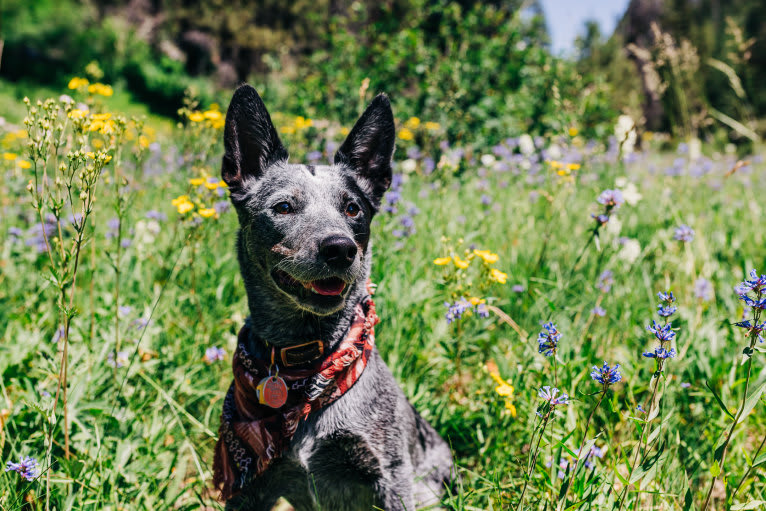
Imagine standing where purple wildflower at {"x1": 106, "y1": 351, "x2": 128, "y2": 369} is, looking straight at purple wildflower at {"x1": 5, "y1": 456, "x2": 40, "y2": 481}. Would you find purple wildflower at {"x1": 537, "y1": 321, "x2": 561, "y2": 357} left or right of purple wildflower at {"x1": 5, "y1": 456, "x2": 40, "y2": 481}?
left

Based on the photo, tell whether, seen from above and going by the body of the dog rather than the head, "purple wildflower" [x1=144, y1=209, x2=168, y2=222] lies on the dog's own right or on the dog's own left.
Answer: on the dog's own right

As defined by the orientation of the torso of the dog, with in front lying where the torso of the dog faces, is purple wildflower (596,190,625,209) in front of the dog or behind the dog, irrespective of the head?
behind

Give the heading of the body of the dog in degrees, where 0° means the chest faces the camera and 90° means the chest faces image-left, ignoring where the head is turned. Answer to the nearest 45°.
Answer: approximately 45°

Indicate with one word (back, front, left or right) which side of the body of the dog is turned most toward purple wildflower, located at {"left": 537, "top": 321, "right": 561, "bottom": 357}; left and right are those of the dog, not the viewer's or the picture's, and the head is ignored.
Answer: left

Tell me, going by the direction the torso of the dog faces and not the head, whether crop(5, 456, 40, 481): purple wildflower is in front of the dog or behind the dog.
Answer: in front
